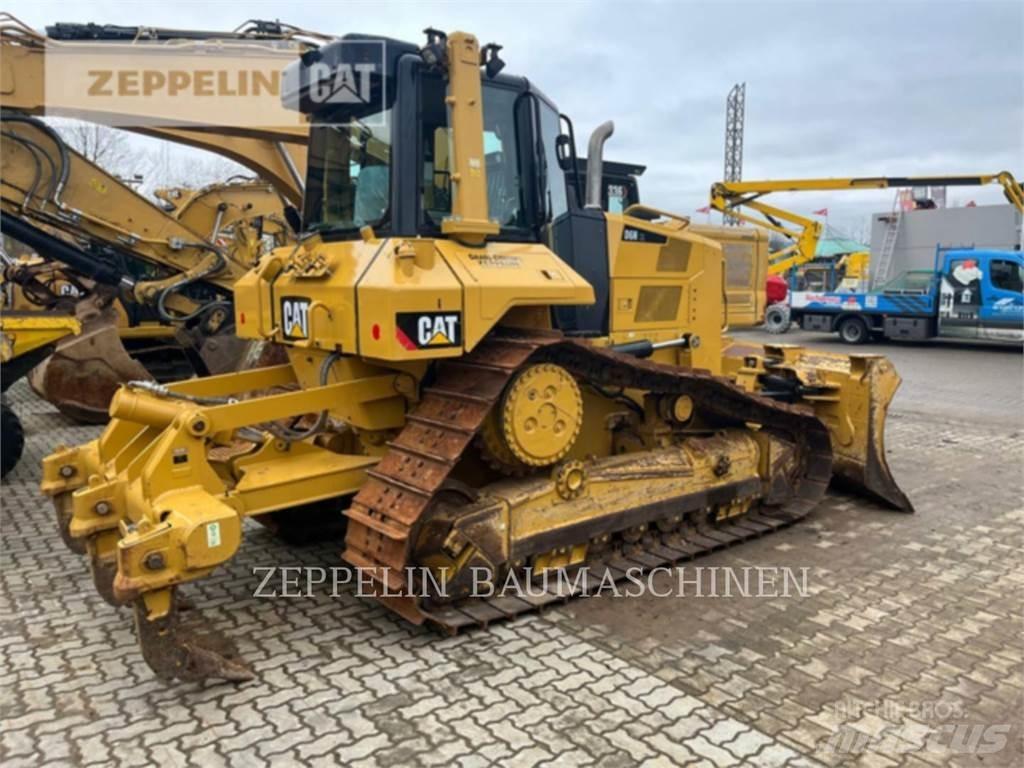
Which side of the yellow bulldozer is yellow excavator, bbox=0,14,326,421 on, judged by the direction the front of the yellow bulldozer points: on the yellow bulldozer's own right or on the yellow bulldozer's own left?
on the yellow bulldozer's own left

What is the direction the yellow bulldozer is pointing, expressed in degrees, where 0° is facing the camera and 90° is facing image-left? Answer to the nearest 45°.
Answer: approximately 225°
